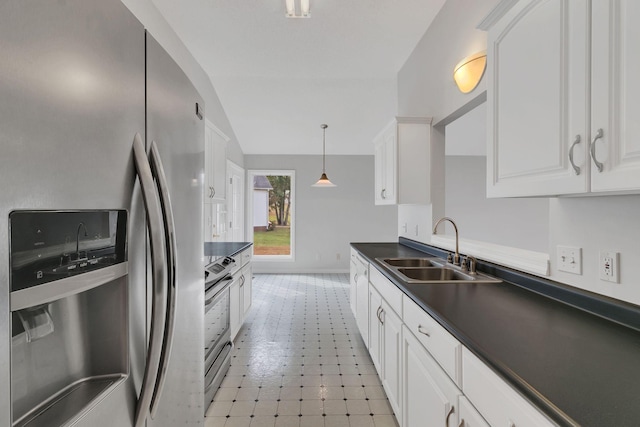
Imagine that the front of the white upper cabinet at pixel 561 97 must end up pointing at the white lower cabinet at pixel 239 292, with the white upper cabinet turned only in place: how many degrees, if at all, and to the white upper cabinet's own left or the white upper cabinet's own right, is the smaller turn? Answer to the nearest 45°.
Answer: approximately 45° to the white upper cabinet's own right

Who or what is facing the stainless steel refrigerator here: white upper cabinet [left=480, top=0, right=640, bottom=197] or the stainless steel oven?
the white upper cabinet

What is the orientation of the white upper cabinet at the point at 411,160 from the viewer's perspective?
to the viewer's left

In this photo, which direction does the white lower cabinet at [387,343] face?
to the viewer's left

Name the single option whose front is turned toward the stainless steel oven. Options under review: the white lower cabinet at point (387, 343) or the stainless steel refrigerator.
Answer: the white lower cabinet

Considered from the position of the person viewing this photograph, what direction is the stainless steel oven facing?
facing to the right of the viewer

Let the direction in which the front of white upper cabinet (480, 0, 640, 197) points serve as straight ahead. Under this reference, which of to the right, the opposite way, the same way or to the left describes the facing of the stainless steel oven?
the opposite way

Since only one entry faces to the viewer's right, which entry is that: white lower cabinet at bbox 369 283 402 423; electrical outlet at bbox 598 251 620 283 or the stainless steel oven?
the stainless steel oven

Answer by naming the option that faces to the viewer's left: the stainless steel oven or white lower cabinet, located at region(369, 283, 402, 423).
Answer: the white lower cabinet

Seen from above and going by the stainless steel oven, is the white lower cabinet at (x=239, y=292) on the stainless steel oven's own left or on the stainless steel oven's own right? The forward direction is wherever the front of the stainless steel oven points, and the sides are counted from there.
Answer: on the stainless steel oven's own left

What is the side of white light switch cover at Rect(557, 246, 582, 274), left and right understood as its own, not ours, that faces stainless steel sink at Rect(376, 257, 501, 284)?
right

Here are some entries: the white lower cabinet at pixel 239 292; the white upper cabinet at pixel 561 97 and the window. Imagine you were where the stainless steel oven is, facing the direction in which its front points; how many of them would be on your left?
2
